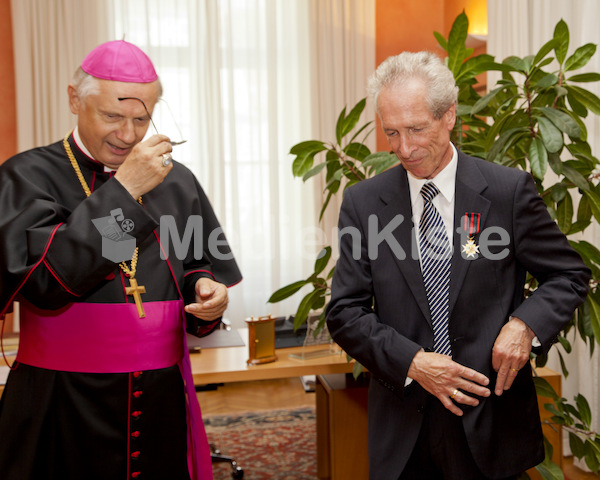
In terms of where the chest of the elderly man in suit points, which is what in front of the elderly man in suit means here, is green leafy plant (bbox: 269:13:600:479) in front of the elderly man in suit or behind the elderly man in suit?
behind

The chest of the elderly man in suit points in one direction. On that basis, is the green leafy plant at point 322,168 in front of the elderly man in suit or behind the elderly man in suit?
behind

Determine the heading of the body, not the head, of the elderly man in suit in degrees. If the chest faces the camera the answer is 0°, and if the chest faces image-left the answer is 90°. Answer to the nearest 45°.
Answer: approximately 0°
